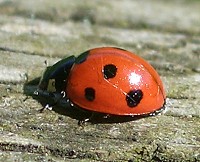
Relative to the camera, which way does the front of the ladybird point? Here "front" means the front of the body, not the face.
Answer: to the viewer's left
